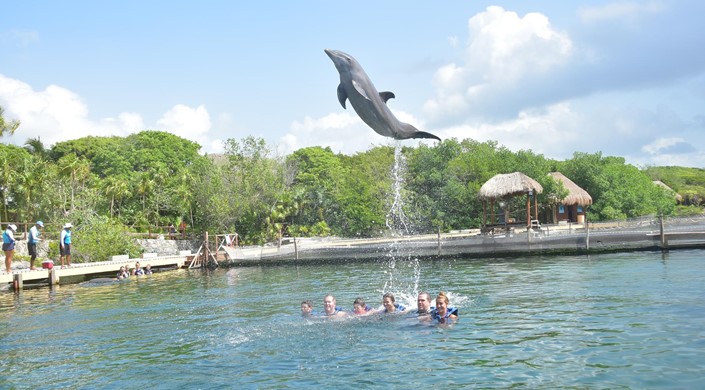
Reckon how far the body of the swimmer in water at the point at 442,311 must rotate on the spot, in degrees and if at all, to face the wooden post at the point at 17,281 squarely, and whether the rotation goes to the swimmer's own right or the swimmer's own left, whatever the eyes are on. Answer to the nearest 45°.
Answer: approximately 90° to the swimmer's own right

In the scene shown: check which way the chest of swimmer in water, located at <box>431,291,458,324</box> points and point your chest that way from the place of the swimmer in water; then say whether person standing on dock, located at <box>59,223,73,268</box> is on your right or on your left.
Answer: on your right

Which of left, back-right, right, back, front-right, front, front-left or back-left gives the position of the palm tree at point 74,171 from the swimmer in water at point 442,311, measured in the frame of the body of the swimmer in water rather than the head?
right

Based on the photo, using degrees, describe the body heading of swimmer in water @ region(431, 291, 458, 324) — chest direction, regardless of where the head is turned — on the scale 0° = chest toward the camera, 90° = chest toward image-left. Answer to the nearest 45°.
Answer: approximately 45°

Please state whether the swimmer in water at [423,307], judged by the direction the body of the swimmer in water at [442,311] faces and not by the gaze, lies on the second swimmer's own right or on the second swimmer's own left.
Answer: on the second swimmer's own right

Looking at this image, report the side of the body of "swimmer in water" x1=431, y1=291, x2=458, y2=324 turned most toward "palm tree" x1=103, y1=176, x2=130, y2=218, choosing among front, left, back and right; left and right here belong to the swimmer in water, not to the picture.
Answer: right

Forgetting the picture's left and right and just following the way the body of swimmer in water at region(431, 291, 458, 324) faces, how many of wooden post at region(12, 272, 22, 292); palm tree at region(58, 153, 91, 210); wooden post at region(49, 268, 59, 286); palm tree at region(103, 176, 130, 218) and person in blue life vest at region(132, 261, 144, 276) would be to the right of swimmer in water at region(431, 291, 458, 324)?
5

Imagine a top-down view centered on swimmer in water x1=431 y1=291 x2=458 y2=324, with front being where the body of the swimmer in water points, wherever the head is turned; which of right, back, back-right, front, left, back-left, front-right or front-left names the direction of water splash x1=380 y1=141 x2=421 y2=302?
back-right

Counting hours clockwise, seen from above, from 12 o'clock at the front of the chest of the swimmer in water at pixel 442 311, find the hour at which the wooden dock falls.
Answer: The wooden dock is roughly at 5 o'clock from the swimmer in water.

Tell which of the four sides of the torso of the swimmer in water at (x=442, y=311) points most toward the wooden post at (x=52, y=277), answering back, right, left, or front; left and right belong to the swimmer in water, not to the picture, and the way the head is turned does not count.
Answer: right
